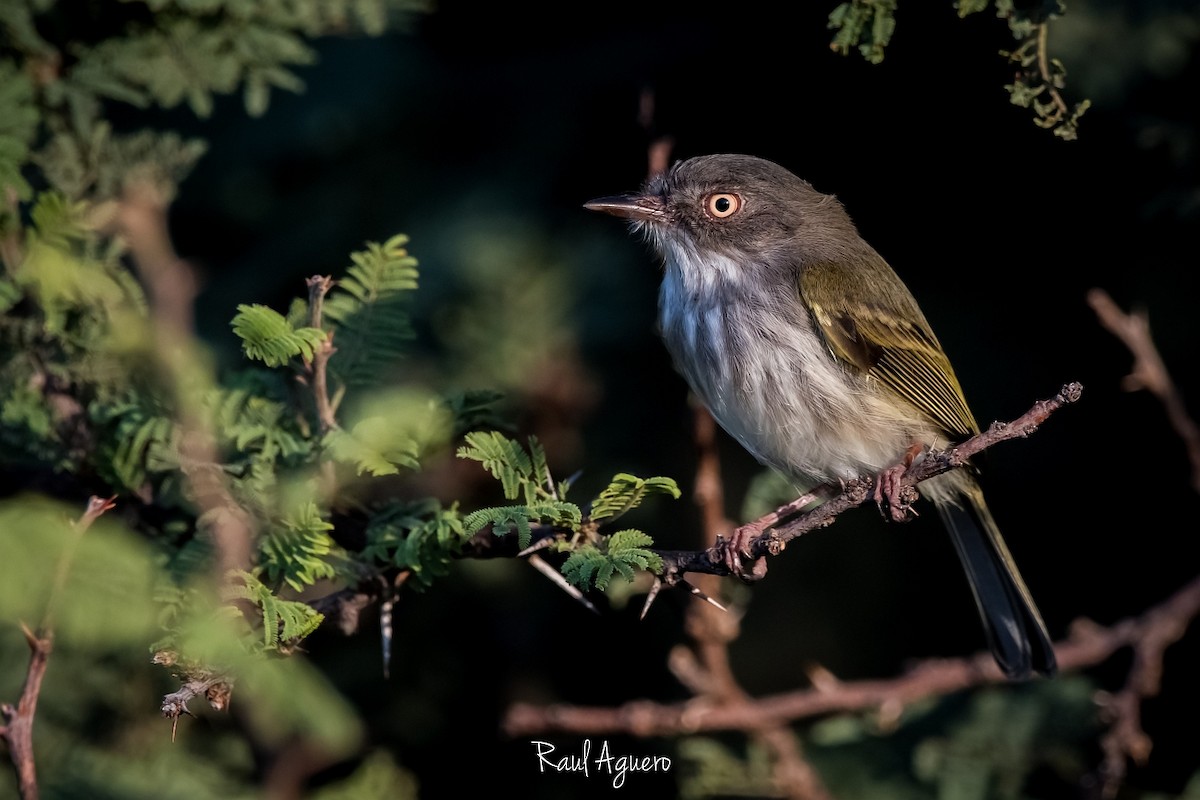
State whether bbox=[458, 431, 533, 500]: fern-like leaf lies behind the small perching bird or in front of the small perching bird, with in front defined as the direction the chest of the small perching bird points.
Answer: in front

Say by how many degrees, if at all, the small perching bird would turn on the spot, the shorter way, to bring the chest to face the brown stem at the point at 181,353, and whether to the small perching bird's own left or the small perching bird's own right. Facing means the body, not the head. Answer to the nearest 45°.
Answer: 0° — it already faces it

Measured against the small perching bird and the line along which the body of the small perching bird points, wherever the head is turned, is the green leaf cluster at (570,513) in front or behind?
in front

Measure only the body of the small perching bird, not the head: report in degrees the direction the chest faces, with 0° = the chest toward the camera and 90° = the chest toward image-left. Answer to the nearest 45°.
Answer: approximately 45°

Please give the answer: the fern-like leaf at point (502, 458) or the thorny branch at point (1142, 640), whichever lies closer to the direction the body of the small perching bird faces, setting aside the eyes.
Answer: the fern-like leaf

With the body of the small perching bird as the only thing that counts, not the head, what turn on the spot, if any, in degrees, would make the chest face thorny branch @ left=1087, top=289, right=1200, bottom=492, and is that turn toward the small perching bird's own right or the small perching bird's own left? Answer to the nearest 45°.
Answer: approximately 135° to the small perching bird's own left

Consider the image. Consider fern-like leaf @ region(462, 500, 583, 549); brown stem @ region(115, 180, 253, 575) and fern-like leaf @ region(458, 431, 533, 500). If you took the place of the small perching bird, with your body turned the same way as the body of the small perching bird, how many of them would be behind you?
0
